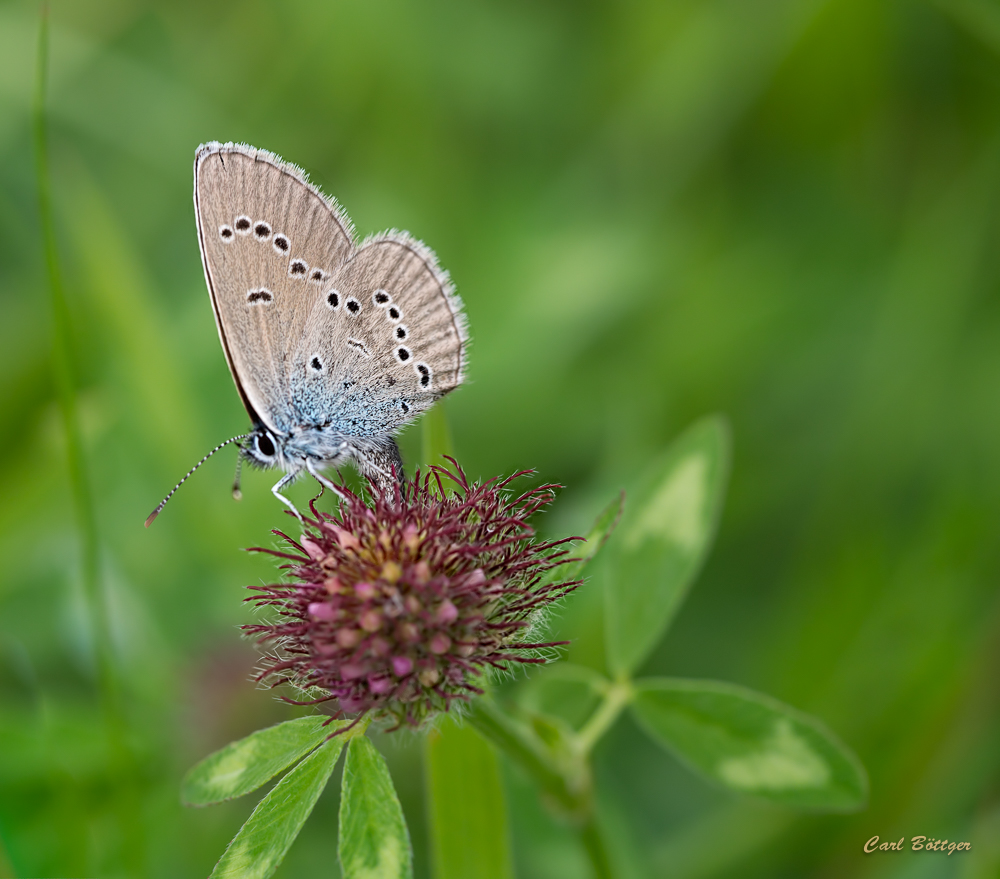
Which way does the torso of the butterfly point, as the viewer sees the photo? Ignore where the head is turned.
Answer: to the viewer's left

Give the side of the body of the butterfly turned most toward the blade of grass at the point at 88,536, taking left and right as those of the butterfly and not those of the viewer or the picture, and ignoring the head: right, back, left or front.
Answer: front
